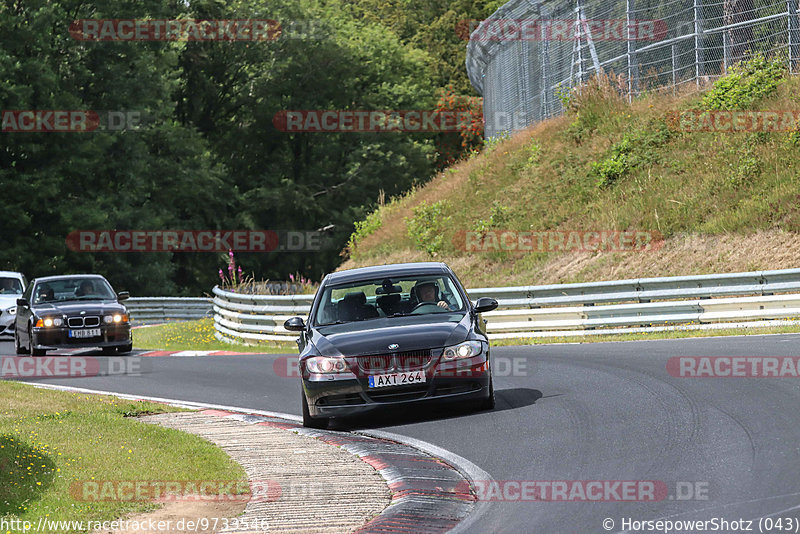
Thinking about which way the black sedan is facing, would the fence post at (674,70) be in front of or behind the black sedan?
behind

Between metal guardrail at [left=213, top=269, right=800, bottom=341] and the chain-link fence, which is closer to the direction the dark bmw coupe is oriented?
the metal guardrail

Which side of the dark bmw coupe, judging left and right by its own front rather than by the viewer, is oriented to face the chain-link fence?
left

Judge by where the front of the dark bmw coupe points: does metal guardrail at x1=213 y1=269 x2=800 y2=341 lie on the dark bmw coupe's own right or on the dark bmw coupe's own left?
on the dark bmw coupe's own left

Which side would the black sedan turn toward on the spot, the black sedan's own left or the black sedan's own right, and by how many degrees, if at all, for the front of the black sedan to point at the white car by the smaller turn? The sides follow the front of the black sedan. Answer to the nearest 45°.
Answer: approximately 135° to the black sedan's own right

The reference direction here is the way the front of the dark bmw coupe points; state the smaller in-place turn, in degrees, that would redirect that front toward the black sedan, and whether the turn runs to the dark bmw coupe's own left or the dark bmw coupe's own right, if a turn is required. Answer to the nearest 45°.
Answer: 0° — it already faces it

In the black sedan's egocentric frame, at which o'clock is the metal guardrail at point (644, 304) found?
The metal guardrail is roughly at 7 o'clock from the black sedan.

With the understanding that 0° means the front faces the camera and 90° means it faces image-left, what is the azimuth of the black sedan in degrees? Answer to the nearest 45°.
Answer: approximately 0°

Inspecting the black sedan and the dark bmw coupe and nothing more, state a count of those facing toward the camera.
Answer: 2

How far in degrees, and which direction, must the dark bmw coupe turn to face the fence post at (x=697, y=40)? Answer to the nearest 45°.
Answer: approximately 90° to its left

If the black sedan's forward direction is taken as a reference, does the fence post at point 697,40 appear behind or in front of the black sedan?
behind
